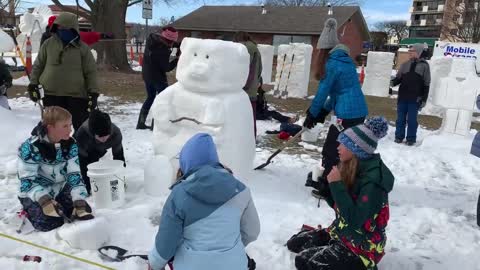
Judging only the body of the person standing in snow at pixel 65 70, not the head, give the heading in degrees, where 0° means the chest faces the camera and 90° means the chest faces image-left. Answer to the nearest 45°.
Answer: approximately 0°

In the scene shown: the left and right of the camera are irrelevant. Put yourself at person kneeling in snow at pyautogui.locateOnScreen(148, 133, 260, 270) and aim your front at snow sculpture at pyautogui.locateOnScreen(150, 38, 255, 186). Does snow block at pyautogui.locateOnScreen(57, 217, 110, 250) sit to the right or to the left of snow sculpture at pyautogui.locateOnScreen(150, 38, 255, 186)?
left

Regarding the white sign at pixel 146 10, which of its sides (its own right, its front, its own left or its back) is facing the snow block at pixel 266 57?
left

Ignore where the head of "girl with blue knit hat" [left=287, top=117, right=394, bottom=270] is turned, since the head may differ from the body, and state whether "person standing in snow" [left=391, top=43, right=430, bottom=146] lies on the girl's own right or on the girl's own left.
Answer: on the girl's own right

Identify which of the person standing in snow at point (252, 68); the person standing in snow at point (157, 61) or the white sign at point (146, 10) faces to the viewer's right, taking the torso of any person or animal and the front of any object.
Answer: the person standing in snow at point (157, 61)

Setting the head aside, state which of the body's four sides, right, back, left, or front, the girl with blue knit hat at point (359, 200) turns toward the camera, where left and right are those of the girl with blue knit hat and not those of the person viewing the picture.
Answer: left

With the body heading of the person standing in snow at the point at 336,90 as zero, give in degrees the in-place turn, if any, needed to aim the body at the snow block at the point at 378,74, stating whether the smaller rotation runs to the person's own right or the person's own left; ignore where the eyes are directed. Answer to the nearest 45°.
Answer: approximately 90° to the person's own right

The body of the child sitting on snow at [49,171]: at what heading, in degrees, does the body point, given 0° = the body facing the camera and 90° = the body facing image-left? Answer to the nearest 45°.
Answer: approximately 315°

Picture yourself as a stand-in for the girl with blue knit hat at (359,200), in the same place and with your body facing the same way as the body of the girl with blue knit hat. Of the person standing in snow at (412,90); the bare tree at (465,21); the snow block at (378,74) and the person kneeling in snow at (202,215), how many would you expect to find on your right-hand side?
3

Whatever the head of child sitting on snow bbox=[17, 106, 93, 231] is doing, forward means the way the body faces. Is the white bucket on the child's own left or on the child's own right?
on the child's own left

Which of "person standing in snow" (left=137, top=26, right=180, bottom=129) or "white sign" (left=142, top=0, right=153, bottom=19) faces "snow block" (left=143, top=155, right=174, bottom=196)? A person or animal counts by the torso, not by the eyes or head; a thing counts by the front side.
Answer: the white sign

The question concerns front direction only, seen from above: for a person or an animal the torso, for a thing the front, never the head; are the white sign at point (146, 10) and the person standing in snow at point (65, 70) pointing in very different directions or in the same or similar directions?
same or similar directions

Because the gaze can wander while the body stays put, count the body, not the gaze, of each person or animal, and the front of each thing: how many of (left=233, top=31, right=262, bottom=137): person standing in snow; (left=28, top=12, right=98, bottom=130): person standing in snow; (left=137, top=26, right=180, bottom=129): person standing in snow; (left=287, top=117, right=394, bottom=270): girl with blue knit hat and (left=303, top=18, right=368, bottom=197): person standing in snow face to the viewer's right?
1

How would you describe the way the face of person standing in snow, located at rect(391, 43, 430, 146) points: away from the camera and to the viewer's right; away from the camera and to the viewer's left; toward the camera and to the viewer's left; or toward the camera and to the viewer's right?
toward the camera and to the viewer's left

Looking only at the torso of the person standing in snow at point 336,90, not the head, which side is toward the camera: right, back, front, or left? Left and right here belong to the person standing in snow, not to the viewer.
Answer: left

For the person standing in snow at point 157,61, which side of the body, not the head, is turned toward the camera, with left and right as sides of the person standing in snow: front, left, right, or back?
right
